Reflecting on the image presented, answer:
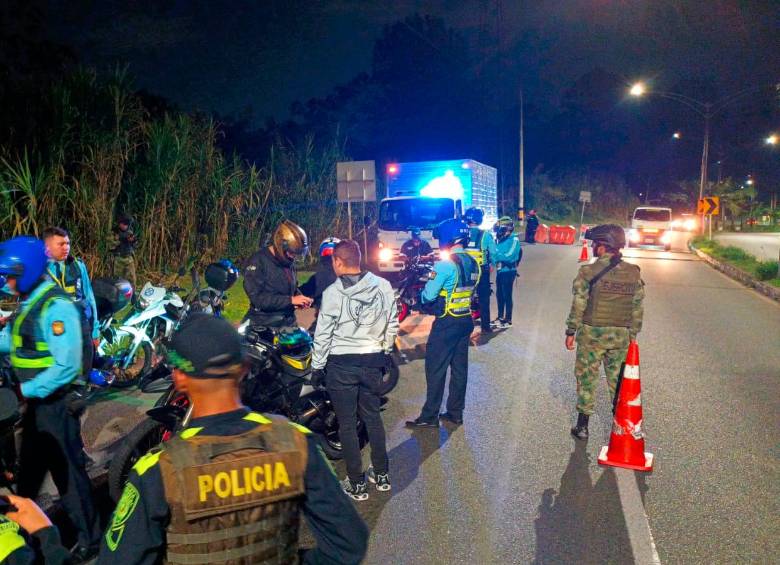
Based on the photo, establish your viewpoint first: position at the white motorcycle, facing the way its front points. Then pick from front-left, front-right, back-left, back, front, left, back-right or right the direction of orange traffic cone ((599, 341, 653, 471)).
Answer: left

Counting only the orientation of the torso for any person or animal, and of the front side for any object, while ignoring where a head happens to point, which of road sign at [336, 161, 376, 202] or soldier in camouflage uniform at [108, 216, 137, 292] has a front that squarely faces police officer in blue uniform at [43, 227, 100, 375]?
the soldier in camouflage uniform

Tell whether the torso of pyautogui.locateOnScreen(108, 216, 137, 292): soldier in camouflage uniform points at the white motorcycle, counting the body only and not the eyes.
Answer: yes

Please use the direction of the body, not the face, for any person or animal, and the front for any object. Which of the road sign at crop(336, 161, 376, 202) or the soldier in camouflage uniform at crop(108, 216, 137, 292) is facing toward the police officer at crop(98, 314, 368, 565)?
the soldier in camouflage uniform at crop(108, 216, 137, 292)

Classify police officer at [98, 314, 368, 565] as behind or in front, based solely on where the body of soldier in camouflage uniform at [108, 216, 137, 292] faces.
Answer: in front

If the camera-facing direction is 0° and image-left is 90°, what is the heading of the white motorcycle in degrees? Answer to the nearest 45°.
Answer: approximately 45°

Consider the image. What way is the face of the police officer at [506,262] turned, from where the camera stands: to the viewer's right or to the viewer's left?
to the viewer's left

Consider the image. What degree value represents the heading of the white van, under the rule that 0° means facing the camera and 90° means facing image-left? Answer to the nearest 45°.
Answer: approximately 0°

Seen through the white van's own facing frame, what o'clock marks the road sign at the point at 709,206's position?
The road sign is roughly at 8 o'clock from the white van.

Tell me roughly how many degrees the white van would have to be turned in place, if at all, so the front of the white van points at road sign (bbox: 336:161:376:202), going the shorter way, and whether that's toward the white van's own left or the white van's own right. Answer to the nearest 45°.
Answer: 0° — it already faces it

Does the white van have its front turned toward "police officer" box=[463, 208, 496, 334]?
yes

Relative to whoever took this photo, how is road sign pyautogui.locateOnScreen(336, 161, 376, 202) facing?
facing away from the viewer
